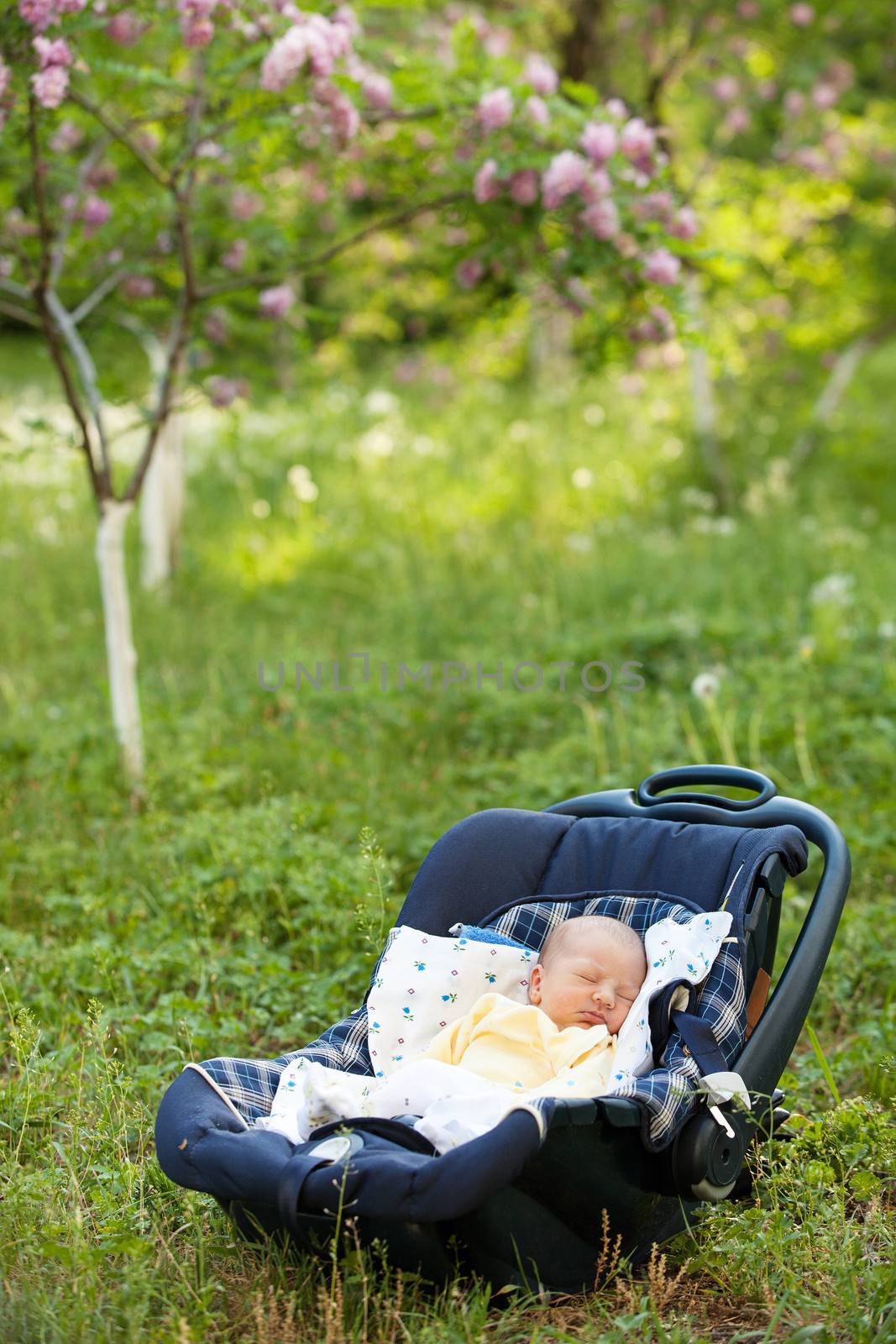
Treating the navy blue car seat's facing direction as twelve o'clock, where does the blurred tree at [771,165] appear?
The blurred tree is roughly at 5 o'clock from the navy blue car seat.

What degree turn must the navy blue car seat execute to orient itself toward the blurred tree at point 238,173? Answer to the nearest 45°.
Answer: approximately 135° to its right

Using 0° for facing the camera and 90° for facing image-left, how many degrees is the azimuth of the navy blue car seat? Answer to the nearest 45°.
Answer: approximately 45°
